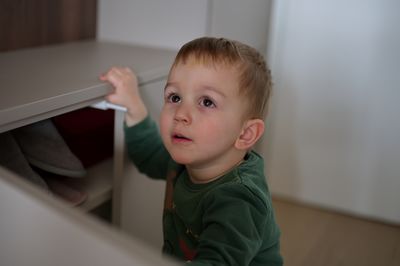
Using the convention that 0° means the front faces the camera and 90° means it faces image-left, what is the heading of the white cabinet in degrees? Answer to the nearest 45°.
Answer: approximately 315°
